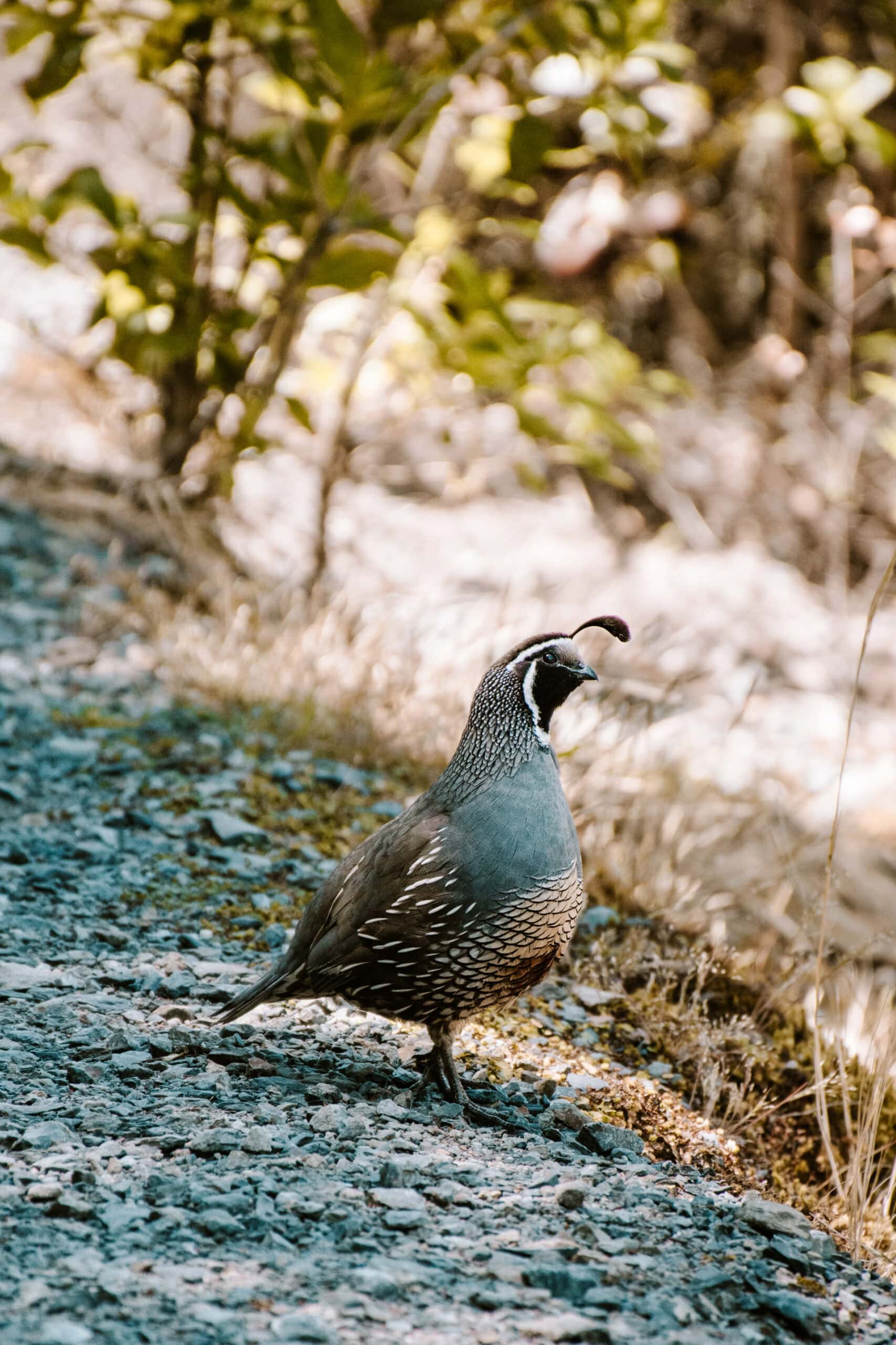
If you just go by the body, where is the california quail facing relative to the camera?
to the viewer's right

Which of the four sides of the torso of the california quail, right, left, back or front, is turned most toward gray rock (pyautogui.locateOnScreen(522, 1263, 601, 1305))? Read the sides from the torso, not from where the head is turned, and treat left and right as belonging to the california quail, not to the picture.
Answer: right

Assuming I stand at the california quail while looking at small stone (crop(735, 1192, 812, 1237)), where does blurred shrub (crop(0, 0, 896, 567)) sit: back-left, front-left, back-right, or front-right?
back-left

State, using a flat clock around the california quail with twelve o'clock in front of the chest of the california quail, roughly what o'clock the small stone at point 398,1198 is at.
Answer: The small stone is roughly at 3 o'clock from the california quail.

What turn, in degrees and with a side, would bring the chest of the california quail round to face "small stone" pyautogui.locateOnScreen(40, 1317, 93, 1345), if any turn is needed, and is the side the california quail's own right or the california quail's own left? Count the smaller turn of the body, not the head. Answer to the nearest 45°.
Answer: approximately 90° to the california quail's own right

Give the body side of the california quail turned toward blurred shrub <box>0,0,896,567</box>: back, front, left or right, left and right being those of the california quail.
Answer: left
